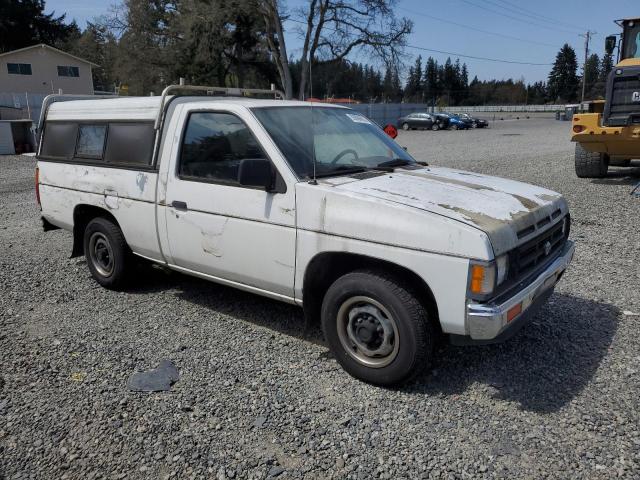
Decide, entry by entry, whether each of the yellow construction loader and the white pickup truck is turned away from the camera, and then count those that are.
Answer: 1

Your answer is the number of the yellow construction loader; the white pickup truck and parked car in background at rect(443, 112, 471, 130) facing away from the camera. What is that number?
1

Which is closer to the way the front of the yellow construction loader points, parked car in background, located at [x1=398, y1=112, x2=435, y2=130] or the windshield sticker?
the parked car in background

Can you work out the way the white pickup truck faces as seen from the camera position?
facing the viewer and to the right of the viewer

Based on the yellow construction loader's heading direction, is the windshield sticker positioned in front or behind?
behind

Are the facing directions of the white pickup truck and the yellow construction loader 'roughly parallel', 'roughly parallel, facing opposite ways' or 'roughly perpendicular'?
roughly perpendicular

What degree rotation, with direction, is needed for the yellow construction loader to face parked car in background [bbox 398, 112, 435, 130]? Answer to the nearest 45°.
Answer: approximately 45° to its left

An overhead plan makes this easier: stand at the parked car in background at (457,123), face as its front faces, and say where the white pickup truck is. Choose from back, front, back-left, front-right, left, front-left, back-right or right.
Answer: front-right

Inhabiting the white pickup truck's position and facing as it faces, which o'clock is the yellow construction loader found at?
The yellow construction loader is roughly at 9 o'clock from the white pickup truck.

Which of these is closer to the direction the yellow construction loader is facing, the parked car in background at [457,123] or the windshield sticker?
the parked car in background

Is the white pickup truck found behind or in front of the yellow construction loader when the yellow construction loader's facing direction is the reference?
behind

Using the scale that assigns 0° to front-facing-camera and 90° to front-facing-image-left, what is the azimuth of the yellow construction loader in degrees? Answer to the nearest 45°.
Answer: approximately 180°

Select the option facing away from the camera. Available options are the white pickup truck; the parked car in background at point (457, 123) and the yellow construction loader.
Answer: the yellow construction loader

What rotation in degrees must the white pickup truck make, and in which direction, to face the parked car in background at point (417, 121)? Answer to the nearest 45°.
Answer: approximately 135° to its left

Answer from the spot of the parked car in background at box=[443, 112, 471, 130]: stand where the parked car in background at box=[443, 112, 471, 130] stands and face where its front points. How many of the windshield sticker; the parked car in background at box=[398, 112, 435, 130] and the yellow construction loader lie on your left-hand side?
0
